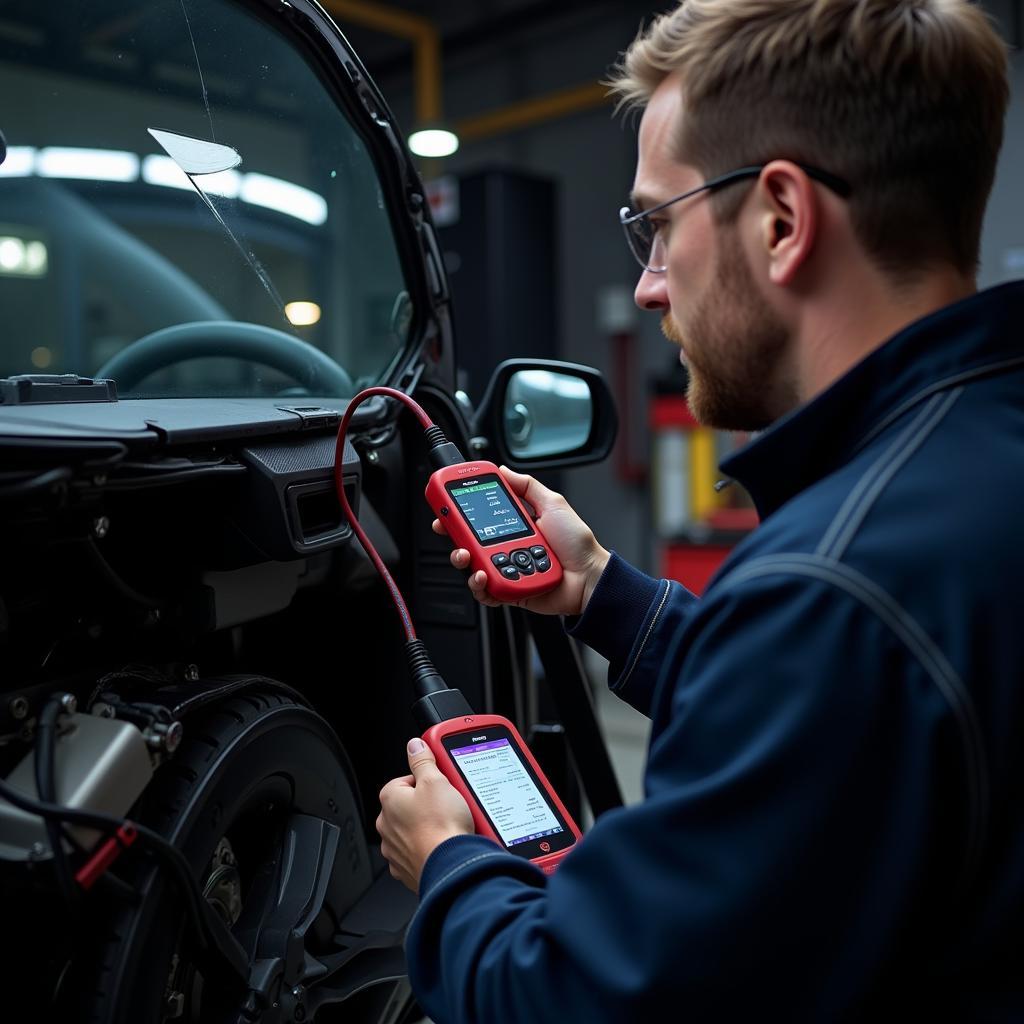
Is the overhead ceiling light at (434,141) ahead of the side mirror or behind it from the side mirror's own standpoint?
behind

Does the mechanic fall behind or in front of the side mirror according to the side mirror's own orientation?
in front

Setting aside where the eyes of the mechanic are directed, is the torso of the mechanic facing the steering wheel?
yes

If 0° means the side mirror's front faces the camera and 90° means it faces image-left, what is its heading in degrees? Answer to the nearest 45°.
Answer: approximately 0°

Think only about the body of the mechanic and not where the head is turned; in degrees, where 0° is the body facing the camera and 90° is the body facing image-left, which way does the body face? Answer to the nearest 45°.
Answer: approximately 135°

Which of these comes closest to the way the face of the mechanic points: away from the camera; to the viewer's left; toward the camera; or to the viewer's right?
to the viewer's left
